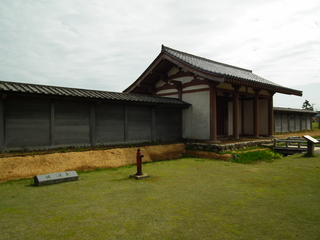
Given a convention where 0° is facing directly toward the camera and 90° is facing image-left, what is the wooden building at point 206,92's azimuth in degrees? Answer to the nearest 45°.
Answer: approximately 315°

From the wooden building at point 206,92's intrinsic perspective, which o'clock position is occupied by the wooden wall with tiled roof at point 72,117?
the wooden wall with tiled roof at point 72,117 is roughly at 3 o'clock from the wooden building at point 206,92.
